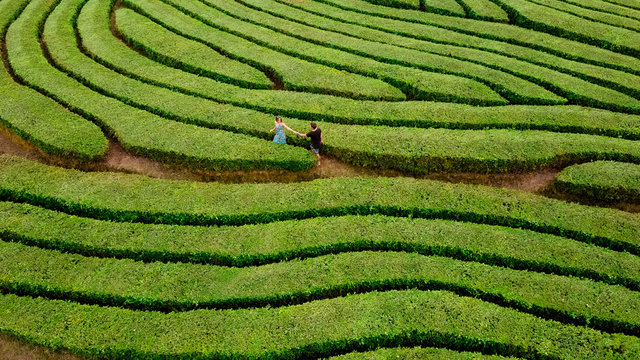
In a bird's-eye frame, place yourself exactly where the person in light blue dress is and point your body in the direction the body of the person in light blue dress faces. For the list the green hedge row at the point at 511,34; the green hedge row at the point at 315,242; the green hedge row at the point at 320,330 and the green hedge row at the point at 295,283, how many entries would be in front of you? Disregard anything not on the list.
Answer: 3

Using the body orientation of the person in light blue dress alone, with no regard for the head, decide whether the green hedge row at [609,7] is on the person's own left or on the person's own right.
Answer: on the person's own left

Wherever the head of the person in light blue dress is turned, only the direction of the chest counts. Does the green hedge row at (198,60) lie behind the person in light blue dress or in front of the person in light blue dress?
behind

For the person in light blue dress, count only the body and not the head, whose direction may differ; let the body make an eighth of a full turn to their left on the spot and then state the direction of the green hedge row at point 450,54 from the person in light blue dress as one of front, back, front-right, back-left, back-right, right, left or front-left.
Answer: left

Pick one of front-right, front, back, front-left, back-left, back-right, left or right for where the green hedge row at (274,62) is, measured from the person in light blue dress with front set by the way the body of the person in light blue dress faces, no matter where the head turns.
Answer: back

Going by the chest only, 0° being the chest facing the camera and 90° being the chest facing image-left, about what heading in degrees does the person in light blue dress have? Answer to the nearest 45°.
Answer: approximately 0°

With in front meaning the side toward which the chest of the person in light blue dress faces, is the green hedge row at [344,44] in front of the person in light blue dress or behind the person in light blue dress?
behind
